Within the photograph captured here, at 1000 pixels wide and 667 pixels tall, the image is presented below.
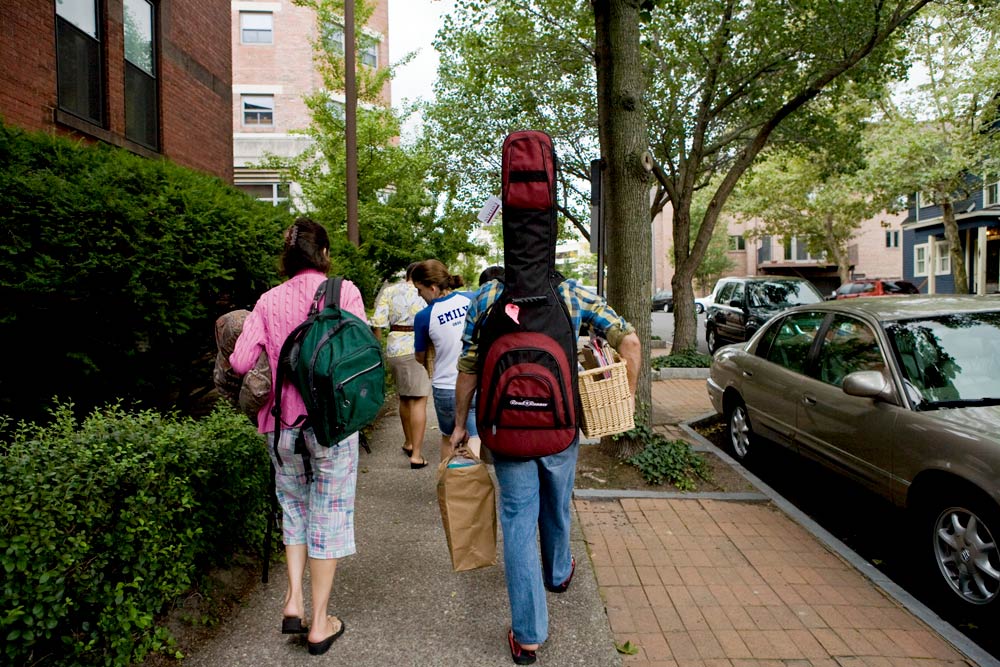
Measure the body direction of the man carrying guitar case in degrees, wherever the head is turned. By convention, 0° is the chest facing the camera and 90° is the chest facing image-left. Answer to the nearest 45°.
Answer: approximately 180°

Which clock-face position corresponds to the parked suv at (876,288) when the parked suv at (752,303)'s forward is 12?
the parked suv at (876,288) is roughly at 8 o'clock from the parked suv at (752,303).

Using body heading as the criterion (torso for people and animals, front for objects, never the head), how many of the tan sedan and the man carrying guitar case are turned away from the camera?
1

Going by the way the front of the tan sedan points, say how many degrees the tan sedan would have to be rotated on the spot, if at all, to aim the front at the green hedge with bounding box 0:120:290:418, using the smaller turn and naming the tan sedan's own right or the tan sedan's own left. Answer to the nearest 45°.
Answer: approximately 90° to the tan sedan's own right

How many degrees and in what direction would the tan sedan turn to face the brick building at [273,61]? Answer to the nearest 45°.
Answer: approximately 180°

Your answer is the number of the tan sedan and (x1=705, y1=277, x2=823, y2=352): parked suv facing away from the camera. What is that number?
0

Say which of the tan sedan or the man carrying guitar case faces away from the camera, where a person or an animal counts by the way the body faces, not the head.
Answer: the man carrying guitar case

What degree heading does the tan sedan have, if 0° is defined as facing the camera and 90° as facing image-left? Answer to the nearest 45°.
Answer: approximately 315°
